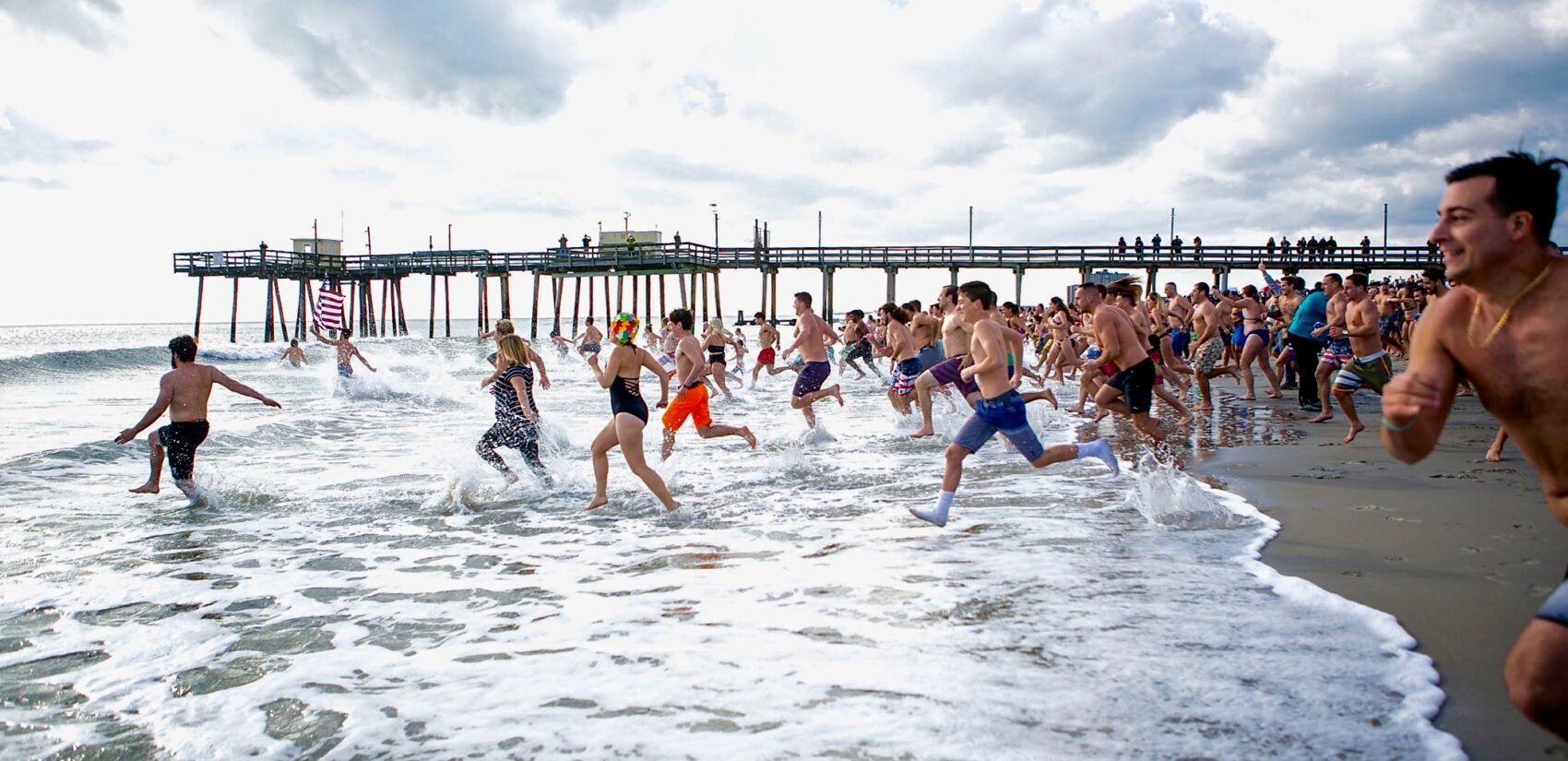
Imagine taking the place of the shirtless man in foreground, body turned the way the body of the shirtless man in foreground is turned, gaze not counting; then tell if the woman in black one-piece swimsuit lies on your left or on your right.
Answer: on your right

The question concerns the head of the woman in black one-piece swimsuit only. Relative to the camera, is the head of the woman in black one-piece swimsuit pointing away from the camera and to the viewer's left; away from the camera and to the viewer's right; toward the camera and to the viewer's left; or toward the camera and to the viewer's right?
away from the camera and to the viewer's left

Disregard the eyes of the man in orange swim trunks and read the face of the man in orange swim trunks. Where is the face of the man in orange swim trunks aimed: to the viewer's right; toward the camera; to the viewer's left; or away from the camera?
to the viewer's left

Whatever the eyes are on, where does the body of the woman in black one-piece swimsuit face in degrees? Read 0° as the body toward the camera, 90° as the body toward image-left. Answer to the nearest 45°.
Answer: approximately 135°

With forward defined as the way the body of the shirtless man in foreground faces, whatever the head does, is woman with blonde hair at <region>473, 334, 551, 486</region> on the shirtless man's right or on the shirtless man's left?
on the shirtless man's right

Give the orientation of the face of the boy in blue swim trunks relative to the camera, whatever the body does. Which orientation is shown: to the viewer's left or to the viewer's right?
to the viewer's left

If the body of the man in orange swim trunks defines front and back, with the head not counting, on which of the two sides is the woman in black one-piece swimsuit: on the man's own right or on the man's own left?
on the man's own left

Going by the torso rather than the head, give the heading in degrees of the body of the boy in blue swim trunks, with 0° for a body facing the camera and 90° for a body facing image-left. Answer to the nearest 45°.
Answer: approximately 90°

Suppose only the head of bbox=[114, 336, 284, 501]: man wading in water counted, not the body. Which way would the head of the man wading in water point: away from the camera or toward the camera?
away from the camera

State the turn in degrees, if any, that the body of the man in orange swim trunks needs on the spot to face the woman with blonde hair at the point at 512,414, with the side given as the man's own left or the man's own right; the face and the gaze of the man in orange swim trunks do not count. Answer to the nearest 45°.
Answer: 0° — they already face them

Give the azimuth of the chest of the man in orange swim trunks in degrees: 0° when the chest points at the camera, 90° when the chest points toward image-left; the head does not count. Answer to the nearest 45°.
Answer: approximately 90°
